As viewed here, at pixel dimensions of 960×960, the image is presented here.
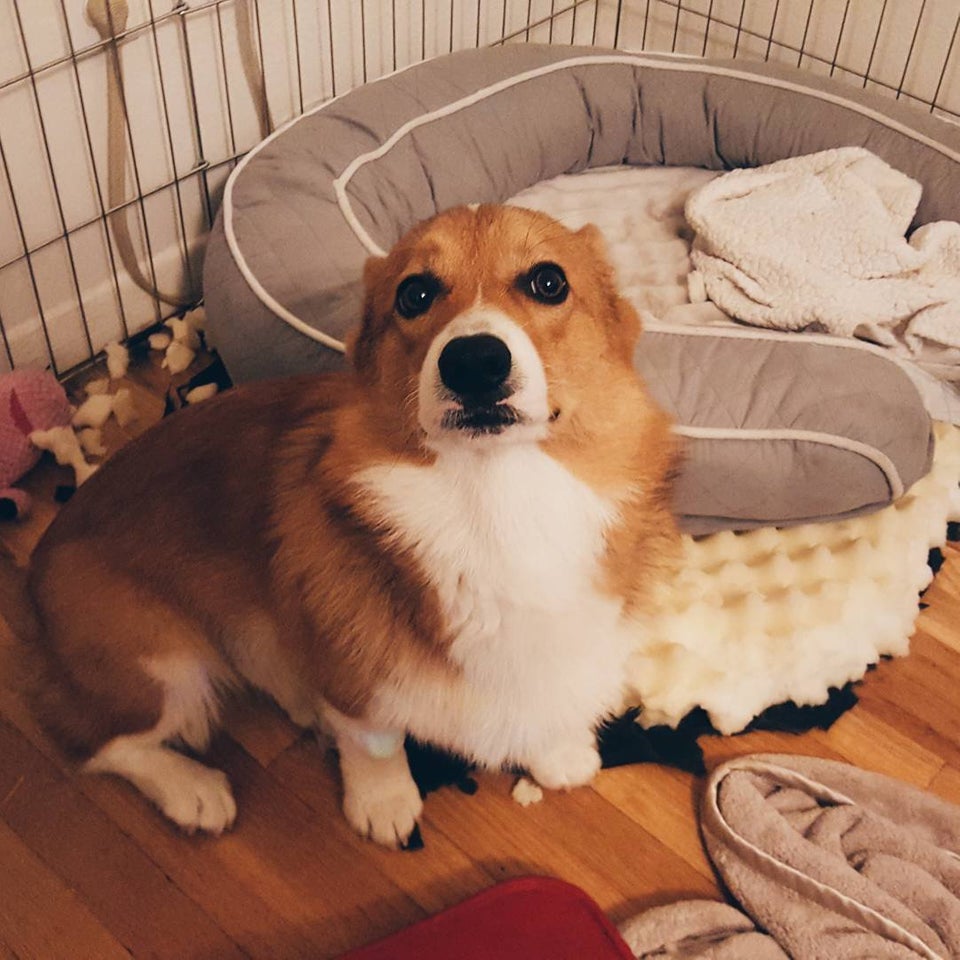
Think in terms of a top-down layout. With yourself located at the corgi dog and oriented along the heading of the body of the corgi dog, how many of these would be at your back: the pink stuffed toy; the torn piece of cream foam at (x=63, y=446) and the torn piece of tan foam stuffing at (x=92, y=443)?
3

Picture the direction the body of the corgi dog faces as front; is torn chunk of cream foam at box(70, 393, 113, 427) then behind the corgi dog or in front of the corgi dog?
behind

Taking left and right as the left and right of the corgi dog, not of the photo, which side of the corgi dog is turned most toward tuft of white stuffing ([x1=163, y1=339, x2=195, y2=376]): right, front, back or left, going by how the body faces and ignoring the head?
back

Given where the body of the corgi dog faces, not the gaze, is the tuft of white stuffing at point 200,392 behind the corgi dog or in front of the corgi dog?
behind

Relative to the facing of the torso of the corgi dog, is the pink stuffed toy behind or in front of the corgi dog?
behind

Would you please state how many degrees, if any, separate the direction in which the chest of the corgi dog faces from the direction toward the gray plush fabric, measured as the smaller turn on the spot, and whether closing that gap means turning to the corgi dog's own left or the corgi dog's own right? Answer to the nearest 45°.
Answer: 0° — it already faces it

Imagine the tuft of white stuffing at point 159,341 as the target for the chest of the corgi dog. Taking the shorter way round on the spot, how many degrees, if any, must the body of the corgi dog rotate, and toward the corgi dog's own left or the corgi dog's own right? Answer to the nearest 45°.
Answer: approximately 180°

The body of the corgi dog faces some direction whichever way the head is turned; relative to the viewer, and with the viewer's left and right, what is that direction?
facing the viewer and to the right of the viewer

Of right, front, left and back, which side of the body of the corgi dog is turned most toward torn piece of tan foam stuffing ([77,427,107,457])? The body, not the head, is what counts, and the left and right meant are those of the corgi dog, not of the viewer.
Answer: back

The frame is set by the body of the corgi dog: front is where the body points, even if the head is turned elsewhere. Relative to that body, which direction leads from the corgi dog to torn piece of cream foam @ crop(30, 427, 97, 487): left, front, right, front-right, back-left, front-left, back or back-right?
back

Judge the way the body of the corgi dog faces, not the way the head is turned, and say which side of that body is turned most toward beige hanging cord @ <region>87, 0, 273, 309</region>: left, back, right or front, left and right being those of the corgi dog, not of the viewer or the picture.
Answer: back

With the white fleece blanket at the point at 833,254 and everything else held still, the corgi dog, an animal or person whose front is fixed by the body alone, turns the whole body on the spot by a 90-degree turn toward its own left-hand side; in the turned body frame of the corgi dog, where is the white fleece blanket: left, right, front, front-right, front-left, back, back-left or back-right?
front
